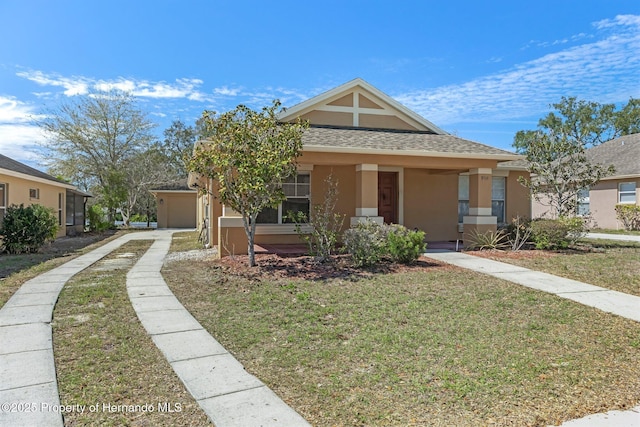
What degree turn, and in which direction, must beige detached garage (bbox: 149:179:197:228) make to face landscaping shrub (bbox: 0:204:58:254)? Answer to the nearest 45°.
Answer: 0° — it already faces it

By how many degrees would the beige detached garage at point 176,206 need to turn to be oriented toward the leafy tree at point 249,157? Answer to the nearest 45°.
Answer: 0° — it already faces it

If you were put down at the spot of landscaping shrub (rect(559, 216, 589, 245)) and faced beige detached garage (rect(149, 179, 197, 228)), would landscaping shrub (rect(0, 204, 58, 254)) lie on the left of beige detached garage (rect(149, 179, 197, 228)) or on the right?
left

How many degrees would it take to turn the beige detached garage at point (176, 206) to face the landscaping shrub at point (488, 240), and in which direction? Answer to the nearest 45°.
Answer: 0° — it already faces it

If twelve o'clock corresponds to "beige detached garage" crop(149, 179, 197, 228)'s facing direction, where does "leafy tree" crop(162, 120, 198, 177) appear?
The leafy tree is roughly at 6 o'clock from the beige detached garage.

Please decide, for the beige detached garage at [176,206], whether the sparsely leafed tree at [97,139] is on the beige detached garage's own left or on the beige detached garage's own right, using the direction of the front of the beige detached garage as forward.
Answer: on the beige detached garage's own right

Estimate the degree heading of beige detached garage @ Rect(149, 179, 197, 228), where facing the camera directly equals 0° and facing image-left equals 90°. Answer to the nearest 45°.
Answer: approximately 0°

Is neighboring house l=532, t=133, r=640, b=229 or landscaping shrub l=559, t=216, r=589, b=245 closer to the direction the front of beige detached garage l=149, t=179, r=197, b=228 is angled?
the landscaping shrub

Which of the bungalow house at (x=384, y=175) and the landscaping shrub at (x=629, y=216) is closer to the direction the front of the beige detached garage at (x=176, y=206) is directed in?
the bungalow house

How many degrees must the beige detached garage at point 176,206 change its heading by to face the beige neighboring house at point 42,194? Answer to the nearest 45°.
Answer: approximately 45° to its right
